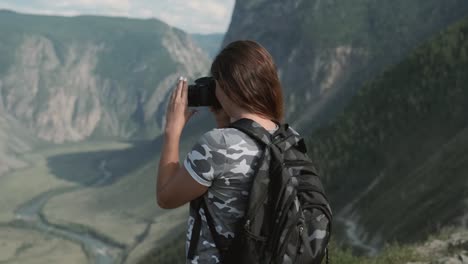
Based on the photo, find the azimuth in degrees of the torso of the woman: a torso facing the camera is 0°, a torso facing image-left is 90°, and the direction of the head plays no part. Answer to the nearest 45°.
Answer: approximately 135°

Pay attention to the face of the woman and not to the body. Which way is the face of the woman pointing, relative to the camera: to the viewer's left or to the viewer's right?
to the viewer's left
